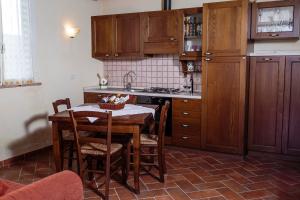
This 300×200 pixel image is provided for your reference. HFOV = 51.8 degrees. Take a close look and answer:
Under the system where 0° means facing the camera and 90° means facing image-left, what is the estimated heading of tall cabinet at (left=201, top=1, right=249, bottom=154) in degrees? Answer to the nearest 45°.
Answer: approximately 0°

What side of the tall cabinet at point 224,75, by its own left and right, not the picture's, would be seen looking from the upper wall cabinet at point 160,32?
right

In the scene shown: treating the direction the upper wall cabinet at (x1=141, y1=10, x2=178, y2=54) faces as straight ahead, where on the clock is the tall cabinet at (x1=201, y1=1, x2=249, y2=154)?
The tall cabinet is roughly at 10 o'clock from the upper wall cabinet.

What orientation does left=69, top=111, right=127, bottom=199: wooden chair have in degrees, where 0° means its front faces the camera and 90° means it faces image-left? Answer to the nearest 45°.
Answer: approximately 225°

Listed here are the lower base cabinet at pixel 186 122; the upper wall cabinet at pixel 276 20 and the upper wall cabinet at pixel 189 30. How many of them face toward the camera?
3

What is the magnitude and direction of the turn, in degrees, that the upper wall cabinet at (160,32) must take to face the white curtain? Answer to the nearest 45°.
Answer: approximately 45° to its right

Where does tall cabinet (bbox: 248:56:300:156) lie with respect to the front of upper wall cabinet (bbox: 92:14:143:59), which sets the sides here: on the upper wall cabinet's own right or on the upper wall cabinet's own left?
on the upper wall cabinet's own left

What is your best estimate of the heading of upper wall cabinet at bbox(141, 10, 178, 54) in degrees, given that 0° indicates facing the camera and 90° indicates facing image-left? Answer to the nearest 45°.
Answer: approximately 0°

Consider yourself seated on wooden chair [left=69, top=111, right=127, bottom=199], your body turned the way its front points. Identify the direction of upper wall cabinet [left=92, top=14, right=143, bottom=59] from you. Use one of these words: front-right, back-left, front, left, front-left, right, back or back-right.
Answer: front-left

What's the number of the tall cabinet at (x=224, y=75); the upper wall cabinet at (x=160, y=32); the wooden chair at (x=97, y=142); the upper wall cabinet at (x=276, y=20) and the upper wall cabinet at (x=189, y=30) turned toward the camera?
4

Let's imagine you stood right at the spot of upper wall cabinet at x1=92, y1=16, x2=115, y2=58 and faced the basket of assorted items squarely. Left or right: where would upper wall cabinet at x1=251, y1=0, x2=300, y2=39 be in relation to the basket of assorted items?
left

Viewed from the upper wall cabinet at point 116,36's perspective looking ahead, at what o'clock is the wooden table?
The wooden table is roughly at 12 o'clock from the upper wall cabinet.

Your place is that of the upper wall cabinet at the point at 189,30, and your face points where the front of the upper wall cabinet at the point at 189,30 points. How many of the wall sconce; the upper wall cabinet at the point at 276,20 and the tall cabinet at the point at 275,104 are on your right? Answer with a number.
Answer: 1
